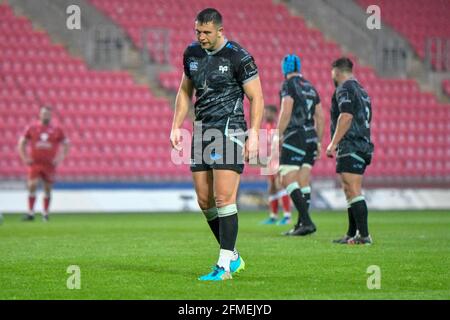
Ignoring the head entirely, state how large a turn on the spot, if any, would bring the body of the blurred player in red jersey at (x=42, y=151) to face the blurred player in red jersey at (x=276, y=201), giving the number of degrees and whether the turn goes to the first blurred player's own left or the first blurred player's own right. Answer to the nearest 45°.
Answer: approximately 45° to the first blurred player's own left

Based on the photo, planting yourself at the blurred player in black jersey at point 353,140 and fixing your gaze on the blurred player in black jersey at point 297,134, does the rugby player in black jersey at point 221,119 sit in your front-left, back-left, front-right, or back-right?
back-left

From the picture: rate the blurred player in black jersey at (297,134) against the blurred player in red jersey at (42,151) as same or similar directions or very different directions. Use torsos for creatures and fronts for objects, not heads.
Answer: very different directions

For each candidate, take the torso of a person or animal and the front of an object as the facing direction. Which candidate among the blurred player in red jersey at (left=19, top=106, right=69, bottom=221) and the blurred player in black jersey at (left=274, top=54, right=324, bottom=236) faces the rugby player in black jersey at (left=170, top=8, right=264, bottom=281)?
the blurred player in red jersey

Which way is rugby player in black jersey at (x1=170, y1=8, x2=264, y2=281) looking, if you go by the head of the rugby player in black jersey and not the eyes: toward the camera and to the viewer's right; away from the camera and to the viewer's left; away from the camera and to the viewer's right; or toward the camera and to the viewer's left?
toward the camera and to the viewer's left

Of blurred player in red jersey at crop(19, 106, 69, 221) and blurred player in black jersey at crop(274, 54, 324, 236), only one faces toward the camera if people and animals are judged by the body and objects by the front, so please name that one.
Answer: the blurred player in red jersey

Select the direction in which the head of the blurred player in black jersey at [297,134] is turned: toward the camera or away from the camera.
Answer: away from the camera

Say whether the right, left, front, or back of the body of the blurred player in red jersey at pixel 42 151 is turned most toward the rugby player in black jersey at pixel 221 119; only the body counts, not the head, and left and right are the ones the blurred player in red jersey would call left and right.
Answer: front

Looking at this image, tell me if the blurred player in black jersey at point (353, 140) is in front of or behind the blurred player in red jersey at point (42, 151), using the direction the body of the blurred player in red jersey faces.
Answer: in front

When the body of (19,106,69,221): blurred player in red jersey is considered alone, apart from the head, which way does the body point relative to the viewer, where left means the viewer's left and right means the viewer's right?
facing the viewer

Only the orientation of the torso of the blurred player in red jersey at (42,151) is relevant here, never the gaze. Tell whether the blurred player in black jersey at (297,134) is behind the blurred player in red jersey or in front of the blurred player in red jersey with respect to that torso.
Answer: in front

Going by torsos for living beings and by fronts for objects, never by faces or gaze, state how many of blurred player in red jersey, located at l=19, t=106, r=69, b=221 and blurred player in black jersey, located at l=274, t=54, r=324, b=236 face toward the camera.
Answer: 1
